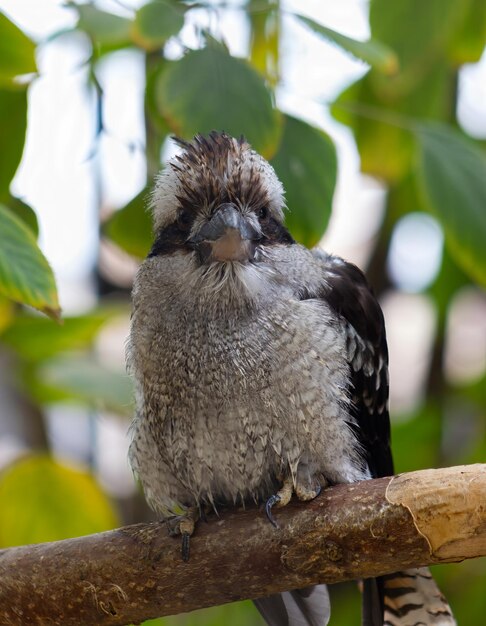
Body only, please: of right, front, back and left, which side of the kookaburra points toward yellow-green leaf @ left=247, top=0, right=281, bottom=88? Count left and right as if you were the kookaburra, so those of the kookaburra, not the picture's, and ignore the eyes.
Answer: back

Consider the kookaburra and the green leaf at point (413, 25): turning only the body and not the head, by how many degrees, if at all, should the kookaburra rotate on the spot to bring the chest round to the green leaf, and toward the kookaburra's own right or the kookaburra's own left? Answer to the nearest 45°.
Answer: approximately 135° to the kookaburra's own left

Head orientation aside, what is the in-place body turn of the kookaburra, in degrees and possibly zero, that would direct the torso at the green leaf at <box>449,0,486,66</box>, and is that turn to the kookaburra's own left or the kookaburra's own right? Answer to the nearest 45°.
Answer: approximately 135° to the kookaburra's own left

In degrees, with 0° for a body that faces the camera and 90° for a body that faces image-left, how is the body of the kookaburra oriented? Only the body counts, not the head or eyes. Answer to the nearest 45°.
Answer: approximately 0°

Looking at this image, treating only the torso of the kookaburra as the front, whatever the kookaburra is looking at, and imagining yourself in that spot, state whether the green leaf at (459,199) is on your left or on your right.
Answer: on your left
